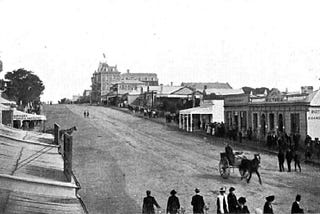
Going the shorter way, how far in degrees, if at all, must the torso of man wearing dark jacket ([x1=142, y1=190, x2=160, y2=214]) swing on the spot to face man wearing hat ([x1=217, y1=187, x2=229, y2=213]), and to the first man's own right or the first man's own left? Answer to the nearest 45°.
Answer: approximately 90° to the first man's own right

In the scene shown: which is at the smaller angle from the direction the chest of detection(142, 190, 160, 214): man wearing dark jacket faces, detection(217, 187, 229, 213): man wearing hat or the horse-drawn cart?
the horse-drawn cart

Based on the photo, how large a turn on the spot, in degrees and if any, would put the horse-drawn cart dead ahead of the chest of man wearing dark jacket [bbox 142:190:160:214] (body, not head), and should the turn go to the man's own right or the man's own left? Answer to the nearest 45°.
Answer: approximately 45° to the man's own right

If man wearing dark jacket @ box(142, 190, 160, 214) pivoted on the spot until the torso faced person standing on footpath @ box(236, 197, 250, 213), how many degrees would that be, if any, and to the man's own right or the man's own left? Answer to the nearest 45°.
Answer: approximately 135° to the man's own right

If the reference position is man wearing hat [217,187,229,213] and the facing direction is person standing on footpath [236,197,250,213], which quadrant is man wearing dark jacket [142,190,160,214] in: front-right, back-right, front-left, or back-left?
back-right

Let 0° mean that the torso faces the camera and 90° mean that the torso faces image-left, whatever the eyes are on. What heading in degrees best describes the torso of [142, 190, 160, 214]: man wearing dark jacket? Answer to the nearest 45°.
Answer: approximately 180°

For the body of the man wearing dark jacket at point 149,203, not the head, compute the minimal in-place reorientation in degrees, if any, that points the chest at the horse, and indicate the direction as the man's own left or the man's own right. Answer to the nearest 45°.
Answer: approximately 45° to the man's own right
